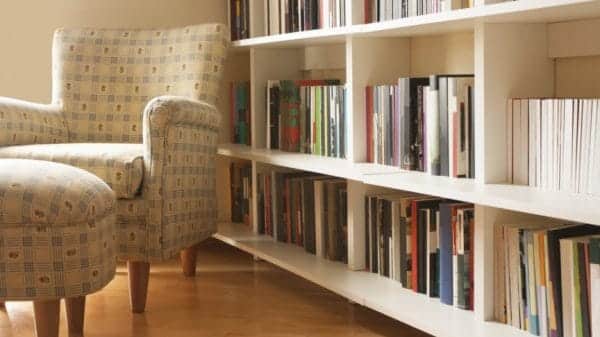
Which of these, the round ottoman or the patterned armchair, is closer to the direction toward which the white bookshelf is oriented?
the round ottoman

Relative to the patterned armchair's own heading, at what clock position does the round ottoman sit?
The round ottoman is roughly at 11 o'clock from the patterned armchair.

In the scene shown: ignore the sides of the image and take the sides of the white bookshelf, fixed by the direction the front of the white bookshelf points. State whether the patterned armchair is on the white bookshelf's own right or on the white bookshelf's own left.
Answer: on the white bookshelf's own right

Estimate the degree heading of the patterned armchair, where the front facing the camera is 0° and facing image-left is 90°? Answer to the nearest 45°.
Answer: approximately 45°

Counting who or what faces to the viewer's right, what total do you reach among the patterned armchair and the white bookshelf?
0

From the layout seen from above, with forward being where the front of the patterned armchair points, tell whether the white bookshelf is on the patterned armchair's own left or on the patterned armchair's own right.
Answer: on the patterned armchair's own left

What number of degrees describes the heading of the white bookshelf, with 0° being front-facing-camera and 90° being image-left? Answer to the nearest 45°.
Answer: approximately 45°
